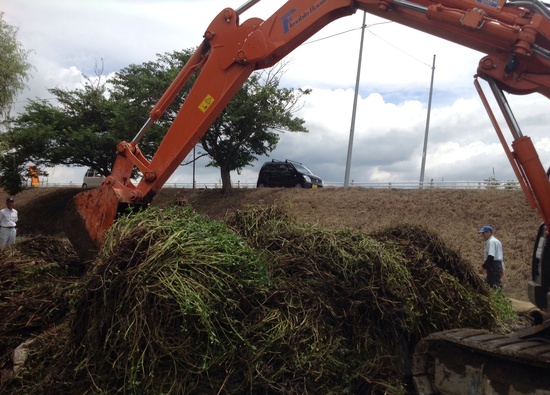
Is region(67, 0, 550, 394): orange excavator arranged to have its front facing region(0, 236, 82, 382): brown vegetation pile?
yes

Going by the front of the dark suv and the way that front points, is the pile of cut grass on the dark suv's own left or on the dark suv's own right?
on the dark suv's own right

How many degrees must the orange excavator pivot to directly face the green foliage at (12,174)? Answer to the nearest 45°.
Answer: approximately 45° to its right

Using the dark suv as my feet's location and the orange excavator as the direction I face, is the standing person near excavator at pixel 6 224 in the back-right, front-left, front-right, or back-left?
front-right

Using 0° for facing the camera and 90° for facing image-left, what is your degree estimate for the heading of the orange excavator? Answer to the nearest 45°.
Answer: approximately 90°

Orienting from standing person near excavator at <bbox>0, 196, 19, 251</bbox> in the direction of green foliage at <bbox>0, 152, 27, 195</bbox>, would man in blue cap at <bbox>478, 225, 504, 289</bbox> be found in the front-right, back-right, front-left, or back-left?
back-right

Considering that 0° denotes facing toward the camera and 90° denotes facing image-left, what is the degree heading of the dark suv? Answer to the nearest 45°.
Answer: approximately 315°

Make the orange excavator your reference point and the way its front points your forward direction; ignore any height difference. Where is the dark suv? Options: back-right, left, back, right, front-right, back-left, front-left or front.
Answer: right

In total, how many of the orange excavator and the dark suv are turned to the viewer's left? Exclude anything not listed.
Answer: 1

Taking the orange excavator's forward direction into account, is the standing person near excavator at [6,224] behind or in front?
in front

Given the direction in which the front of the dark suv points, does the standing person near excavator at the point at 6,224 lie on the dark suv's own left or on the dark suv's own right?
on the dark suv's own right

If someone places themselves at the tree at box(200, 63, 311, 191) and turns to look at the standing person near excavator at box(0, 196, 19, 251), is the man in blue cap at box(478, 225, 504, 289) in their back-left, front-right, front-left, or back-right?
front-left

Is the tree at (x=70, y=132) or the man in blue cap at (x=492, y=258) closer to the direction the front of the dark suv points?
the man in blue cap
